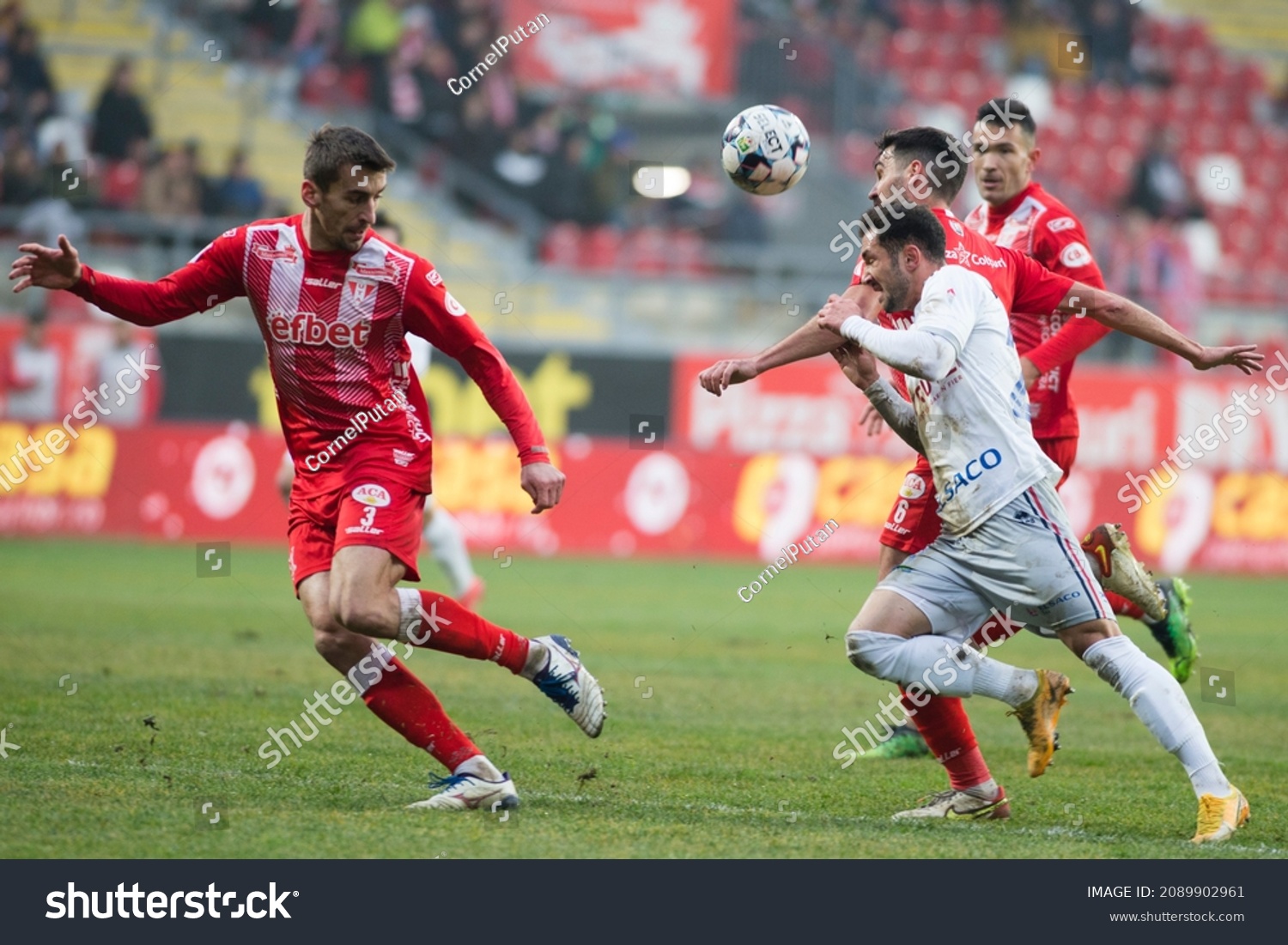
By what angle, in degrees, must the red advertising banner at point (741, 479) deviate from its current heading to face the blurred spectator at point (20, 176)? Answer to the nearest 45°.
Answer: approximately 90° to its right

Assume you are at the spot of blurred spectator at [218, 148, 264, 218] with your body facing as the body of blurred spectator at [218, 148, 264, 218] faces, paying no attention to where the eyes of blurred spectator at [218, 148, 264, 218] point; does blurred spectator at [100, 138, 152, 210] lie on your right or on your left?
on your right

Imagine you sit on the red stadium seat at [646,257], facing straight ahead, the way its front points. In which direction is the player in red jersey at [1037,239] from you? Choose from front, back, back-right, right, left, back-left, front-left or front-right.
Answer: front

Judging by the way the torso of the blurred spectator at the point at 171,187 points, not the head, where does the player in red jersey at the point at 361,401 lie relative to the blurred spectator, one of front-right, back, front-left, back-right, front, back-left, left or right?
front

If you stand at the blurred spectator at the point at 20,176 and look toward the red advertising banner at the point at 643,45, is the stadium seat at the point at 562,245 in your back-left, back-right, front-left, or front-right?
front-right

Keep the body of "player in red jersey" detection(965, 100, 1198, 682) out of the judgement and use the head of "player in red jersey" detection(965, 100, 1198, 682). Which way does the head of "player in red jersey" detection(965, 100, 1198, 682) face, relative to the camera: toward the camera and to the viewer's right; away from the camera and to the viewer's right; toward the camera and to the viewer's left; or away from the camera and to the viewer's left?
toward the camera and to the viewer's left

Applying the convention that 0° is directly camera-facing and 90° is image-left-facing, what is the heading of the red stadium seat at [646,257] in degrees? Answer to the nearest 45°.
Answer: approximately 0°

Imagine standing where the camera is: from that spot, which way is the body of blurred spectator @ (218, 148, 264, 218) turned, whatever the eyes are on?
toward the camera

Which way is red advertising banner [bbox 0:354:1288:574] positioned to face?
toward the camera

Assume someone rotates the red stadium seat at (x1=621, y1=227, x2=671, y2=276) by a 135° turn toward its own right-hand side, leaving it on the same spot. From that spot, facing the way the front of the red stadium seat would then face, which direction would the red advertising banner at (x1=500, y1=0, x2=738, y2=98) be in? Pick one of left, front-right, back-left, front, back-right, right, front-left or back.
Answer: front-right

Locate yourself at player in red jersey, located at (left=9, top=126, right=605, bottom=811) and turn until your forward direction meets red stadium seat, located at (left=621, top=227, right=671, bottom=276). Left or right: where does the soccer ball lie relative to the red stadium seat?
right

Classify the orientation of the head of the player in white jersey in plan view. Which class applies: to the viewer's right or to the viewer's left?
to the viewer's left

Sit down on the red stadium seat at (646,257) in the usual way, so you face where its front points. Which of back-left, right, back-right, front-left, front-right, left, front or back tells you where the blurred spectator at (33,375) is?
front-right

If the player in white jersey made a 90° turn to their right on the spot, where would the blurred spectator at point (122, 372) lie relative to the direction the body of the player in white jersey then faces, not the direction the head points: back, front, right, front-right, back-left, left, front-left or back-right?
front-left
